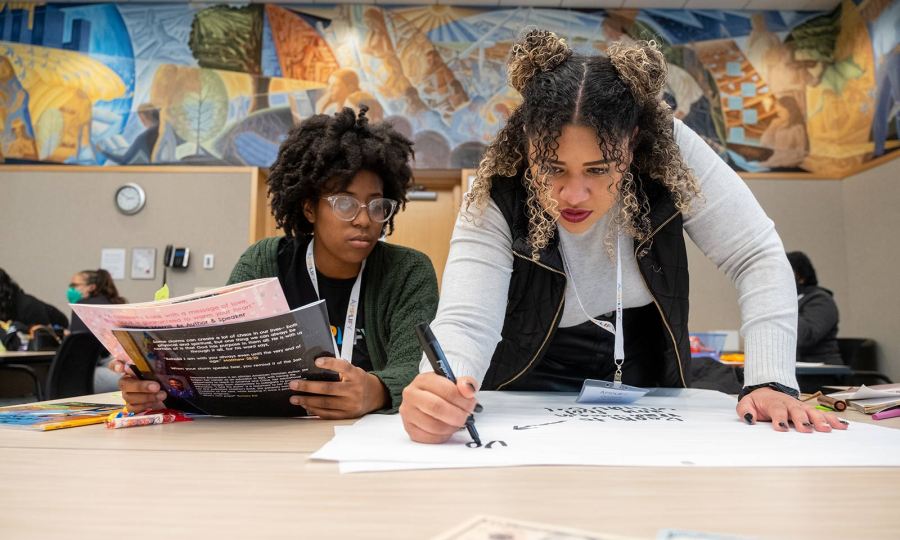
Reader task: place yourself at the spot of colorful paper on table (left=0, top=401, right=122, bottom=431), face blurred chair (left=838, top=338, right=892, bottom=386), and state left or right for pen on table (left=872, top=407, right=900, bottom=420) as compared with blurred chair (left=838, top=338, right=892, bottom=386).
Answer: right

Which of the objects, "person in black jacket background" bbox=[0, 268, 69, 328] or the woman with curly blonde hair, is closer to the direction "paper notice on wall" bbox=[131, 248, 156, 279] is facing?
the woman with curly blonde hair

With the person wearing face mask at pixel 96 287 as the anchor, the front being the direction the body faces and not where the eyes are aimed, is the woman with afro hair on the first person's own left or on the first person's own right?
on the first person's own left

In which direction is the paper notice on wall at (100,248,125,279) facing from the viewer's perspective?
toward the camera

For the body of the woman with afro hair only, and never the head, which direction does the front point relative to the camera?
toward the camera

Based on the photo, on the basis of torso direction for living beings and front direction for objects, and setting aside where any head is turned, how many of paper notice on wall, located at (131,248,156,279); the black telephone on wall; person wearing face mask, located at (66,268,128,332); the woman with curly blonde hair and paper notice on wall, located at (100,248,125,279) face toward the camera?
4

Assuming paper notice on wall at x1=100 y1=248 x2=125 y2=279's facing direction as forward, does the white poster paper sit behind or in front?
in front

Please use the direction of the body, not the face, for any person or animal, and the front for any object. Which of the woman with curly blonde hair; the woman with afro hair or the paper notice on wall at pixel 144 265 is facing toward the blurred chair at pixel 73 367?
the paper notice on wall
